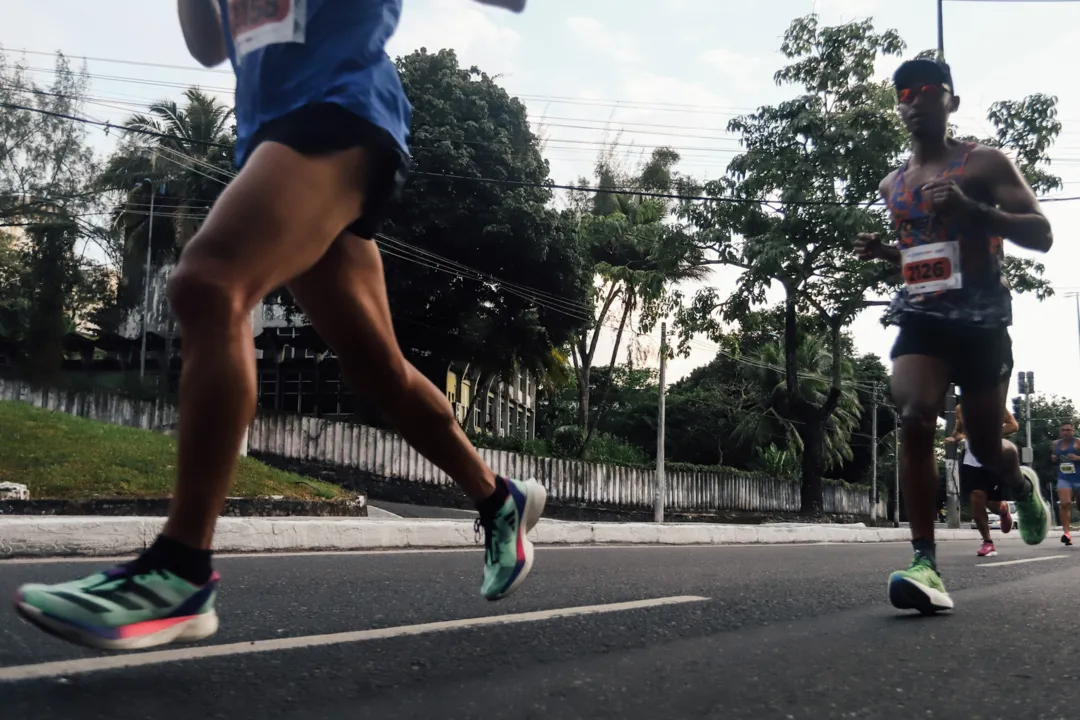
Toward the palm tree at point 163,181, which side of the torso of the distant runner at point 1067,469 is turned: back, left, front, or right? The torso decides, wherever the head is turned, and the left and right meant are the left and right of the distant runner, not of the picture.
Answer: right

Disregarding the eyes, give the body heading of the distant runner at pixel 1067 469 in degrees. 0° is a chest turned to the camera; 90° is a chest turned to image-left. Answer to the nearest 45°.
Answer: approximately 0°

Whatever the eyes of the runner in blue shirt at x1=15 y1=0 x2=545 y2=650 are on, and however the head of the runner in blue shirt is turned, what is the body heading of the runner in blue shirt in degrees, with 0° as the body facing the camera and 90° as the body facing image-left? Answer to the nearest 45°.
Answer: approximately 45°

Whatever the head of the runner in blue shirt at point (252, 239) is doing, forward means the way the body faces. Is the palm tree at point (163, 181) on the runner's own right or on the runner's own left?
on the runner's own right

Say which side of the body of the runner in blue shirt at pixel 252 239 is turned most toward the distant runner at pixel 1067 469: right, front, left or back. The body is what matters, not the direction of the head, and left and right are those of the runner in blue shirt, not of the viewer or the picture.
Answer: back

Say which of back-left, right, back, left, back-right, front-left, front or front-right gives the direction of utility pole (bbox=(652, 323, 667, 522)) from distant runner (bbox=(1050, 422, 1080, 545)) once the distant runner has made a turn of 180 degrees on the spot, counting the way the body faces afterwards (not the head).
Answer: front-left

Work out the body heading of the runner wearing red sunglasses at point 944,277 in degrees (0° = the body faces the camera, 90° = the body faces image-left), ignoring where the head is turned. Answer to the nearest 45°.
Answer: approximately 45°

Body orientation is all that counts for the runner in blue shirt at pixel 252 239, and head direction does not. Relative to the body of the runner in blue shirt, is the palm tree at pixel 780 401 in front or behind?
behind

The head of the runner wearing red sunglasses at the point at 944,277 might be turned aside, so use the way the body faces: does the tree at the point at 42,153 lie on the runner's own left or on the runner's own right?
on the runner's own right

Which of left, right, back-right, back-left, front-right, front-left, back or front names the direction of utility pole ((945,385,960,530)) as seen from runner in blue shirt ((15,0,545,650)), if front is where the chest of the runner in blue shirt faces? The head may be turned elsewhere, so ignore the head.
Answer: back

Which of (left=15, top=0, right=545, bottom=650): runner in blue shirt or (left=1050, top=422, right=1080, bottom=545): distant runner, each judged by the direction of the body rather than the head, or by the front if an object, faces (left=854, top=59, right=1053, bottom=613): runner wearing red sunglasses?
(left=1050, top=422, right=1080, bottom=545): distant runner
